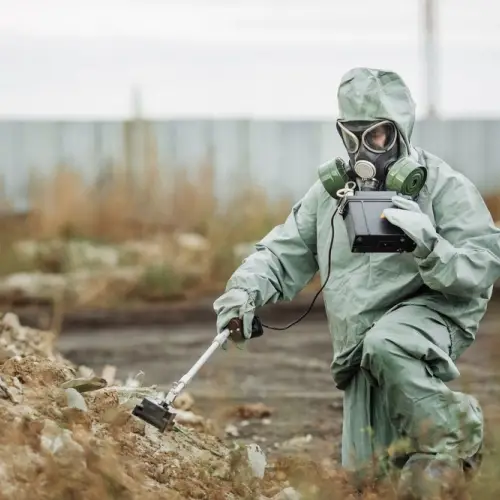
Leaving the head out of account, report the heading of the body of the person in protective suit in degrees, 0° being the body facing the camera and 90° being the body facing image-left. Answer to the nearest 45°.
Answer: approximately 45°

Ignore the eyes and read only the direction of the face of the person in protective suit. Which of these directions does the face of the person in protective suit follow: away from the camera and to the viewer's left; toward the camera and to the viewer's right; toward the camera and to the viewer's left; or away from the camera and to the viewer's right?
toward the camera and to the viewer's left

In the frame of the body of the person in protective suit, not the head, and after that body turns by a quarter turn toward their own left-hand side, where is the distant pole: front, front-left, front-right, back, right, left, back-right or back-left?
back-left
